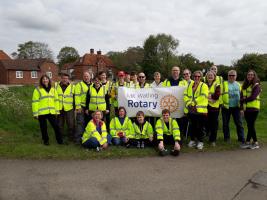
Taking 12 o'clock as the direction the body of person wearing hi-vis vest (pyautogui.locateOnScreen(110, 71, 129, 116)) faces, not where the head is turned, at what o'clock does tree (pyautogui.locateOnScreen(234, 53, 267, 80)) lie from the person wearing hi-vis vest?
The tree is roughly at 7 o'clock from the person wearing hi-vis vest.

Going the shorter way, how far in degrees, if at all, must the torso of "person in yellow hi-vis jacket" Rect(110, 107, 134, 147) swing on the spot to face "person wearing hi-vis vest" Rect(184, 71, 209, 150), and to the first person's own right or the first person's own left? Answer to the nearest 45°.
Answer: approximately 90° to the first person's own left

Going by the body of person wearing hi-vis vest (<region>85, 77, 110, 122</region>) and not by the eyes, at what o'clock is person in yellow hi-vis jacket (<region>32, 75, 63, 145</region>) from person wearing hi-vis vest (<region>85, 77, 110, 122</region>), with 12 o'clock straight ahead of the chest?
person in yellow hi-vis jacket (<region>32, 75, 63, 145</region>) is roughly at 3 o'clock from person wearing hi-vis vest (<region>85, 77, 110, 122</region>).

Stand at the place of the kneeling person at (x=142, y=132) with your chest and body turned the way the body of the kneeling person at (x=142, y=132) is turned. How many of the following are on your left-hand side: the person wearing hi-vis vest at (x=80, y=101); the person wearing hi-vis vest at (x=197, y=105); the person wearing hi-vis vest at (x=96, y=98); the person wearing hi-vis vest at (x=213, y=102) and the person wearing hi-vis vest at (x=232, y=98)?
3

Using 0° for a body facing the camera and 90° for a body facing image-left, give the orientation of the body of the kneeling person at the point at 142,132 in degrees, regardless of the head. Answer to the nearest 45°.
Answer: approximately 0°

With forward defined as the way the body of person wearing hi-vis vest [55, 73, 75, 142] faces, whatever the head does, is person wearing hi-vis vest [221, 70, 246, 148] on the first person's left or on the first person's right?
on the first person's left

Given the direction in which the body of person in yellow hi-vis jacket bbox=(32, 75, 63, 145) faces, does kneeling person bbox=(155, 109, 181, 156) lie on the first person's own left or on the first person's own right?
on the first person's own left

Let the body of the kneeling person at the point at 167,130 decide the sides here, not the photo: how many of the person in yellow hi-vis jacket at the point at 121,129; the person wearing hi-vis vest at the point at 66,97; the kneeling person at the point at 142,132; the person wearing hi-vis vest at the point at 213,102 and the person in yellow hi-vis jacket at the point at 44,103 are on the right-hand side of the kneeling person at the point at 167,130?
4

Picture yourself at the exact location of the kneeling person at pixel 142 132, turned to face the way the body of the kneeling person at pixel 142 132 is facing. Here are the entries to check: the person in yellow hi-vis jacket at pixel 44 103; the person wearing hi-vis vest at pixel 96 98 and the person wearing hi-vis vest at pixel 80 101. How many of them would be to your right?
3
